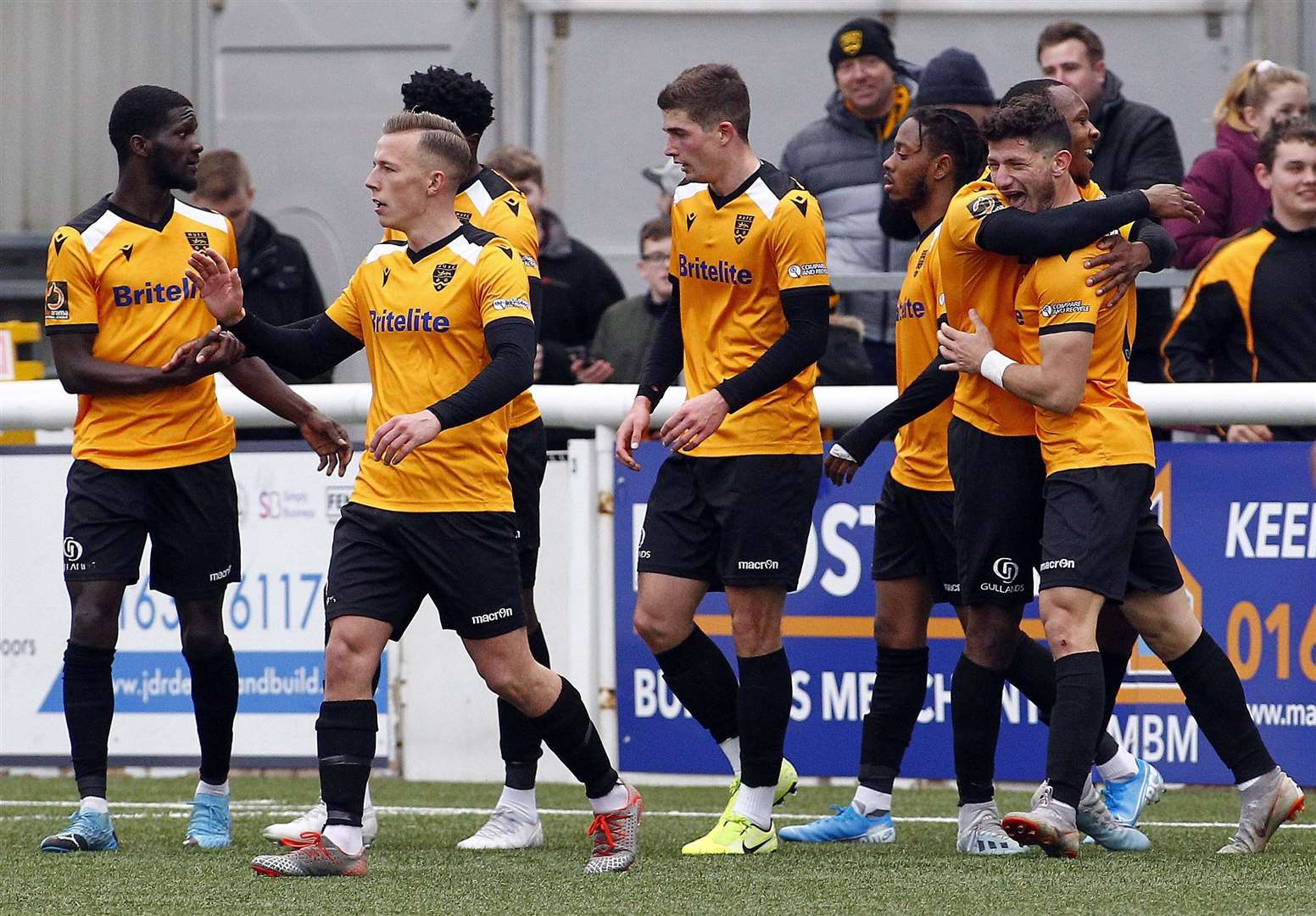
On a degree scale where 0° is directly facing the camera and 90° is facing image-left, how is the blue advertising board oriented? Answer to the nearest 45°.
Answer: approximately 0°

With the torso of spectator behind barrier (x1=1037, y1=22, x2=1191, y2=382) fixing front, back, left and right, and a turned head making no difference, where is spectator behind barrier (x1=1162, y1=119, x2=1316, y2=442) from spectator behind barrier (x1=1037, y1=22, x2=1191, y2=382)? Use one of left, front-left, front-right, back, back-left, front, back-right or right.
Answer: left

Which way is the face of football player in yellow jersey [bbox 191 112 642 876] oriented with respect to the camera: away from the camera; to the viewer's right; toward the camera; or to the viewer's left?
to the viewer's left

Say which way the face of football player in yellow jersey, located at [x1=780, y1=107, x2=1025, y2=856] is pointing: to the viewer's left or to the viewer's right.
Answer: to the viewer's left

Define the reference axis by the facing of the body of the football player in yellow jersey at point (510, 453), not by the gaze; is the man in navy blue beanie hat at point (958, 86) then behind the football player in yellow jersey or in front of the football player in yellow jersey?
behind

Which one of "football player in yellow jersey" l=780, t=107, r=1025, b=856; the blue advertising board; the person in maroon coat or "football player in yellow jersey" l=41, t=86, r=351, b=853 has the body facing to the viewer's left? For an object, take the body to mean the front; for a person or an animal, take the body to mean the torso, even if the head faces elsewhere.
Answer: "football player in yellow jersey" l=780, t=107, r=1025, b=856

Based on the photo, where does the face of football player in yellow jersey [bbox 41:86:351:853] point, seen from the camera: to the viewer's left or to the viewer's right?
to the viewer's right

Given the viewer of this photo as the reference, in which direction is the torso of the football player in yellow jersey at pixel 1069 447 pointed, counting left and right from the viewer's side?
facing to the left of the viewer

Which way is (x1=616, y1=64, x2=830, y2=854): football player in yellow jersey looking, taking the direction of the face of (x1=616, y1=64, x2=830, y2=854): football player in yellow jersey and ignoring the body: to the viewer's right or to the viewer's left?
to the viewer's left

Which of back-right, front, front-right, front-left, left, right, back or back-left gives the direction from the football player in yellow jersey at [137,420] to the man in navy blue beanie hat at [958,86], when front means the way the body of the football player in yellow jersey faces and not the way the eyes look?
left

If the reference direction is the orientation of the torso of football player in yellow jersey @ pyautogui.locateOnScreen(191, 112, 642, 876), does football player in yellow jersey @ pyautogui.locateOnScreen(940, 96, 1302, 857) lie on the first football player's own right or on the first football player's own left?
on the first football player's own left
